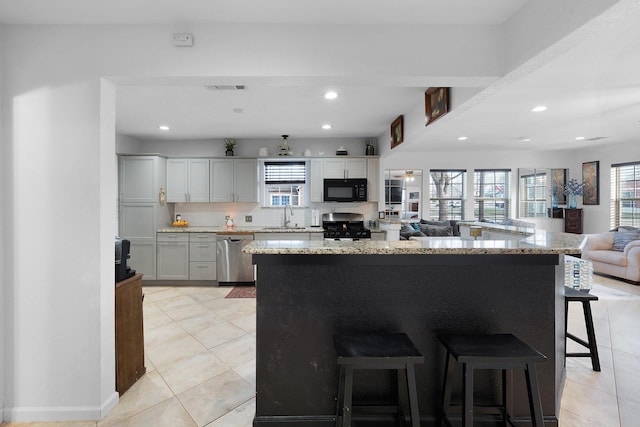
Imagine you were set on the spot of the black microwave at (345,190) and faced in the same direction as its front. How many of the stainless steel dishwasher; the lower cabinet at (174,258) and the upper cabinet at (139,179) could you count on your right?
3

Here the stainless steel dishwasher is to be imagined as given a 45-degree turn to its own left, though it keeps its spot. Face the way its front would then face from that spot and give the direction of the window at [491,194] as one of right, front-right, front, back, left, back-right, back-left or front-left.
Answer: front-left

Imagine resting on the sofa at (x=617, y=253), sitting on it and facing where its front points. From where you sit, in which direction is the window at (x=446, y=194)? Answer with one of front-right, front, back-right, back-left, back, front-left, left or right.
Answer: front-right

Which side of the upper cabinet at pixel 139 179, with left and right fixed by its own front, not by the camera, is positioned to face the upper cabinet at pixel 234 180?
left

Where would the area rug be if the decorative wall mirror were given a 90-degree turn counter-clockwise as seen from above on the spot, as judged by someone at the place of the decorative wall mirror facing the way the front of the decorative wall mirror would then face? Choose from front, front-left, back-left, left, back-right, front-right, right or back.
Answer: back-right

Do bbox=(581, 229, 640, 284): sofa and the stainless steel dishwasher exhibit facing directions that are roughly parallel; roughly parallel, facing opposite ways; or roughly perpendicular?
roughly perpendicular

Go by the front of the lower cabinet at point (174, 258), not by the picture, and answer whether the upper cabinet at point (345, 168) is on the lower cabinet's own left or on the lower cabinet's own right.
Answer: on the lower cabinet's own left

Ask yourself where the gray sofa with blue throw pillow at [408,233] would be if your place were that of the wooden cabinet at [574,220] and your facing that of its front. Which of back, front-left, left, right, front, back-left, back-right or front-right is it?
front-right

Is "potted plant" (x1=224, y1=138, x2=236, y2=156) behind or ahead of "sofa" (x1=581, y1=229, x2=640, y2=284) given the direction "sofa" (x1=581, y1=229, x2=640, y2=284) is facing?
ahead
